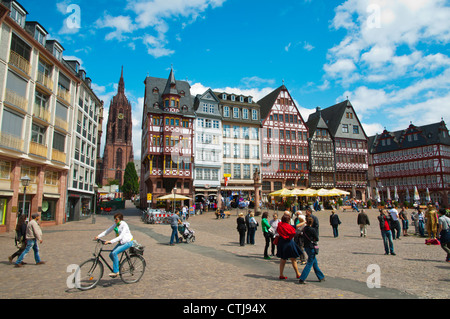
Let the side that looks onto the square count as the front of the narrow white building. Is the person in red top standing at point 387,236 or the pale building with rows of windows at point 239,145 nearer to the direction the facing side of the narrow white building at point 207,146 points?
the person in red top standing

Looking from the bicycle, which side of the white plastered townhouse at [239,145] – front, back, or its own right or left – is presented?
front

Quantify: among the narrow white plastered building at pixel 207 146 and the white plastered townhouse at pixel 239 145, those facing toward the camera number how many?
2

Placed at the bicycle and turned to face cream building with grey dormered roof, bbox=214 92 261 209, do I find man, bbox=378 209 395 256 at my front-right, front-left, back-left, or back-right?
front-right

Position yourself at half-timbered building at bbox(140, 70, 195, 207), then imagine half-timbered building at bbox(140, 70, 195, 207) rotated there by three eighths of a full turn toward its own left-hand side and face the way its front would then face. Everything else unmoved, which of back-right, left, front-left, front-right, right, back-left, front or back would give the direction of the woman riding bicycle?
back-right

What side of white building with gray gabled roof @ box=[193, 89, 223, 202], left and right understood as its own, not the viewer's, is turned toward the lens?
front

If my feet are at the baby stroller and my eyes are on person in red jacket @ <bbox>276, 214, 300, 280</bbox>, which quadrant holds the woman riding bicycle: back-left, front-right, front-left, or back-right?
front-right

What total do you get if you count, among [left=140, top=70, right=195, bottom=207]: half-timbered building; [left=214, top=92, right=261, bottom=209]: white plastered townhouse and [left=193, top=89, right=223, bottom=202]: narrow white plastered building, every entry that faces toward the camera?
3

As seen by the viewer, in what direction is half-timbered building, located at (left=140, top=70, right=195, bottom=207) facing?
toward the camera

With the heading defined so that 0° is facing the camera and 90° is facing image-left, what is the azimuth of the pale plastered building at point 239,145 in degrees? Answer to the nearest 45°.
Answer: approximately 0°

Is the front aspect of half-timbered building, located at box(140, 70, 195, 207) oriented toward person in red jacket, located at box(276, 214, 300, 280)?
yes

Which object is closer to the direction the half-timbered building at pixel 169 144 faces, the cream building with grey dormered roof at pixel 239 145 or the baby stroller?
the baby stroller

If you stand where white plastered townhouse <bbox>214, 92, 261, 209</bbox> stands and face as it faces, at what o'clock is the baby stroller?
The baby stroller is roughly at 12 o'clock from the white plastered townhouse.

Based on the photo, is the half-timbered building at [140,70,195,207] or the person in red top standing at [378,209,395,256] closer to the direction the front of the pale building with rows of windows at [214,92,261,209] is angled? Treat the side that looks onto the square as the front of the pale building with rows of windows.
the person in red top standing

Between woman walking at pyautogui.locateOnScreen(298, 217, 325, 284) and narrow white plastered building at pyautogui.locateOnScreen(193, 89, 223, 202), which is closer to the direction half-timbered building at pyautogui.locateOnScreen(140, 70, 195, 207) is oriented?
the woman walking

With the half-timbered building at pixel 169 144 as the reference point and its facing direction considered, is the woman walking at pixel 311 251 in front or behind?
in front
